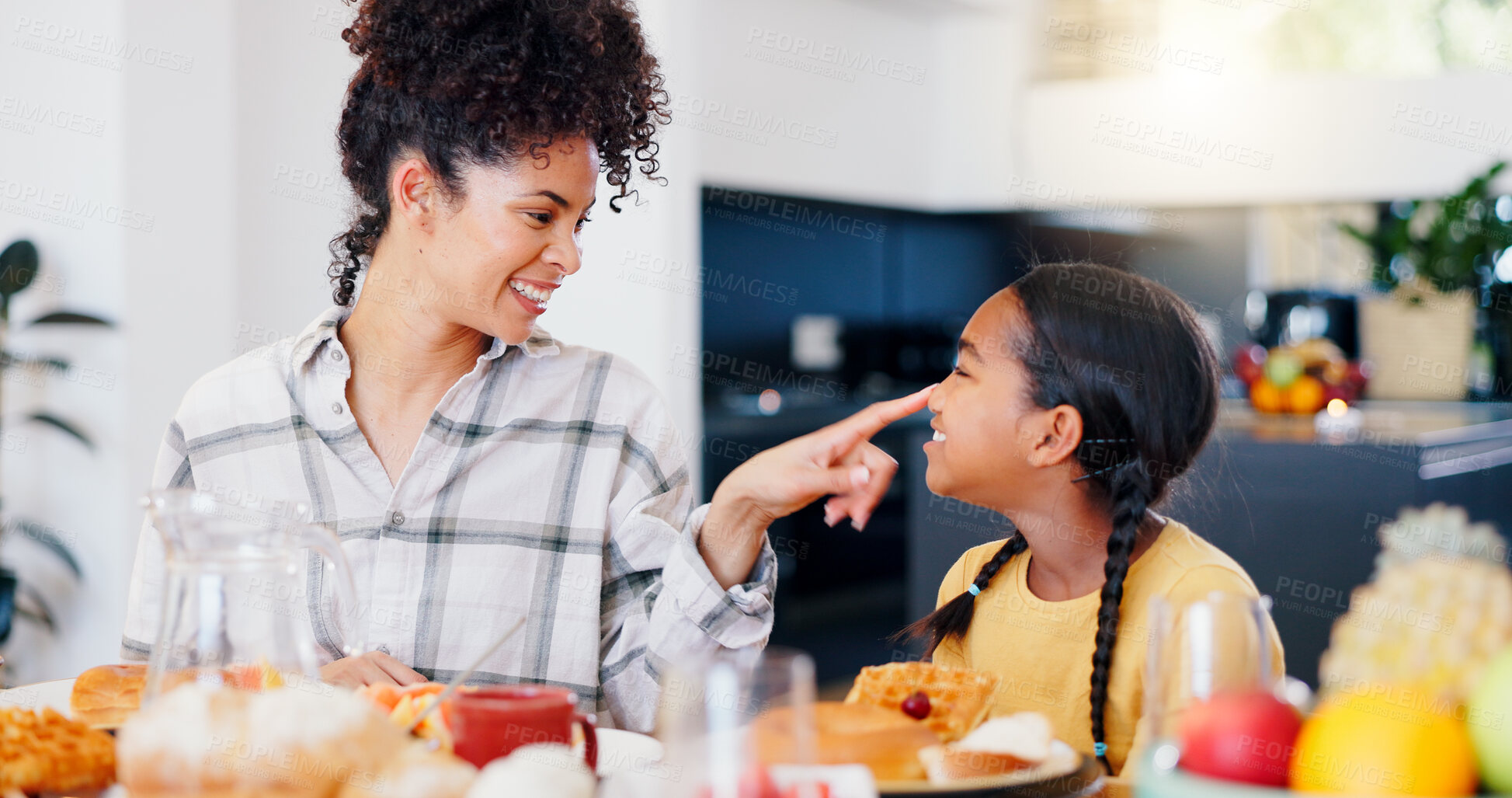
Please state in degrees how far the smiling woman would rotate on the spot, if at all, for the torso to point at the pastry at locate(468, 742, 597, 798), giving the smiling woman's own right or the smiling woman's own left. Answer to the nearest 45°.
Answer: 0° — they already face it

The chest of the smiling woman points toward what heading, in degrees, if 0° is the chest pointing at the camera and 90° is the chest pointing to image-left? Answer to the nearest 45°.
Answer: approximately 0°

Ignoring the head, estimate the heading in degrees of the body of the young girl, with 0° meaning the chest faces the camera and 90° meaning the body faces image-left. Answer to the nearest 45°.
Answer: approximately 45°

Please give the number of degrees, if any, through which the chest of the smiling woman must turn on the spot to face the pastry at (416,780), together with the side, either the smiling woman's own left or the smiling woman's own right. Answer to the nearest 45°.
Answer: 0° — they already face it

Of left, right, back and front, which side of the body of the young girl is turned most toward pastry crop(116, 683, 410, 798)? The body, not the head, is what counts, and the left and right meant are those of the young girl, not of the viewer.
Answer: front

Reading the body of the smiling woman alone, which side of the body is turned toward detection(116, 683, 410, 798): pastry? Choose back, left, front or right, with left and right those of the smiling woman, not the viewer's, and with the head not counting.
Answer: front

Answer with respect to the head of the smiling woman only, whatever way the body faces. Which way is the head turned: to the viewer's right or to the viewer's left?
to the viewer's right

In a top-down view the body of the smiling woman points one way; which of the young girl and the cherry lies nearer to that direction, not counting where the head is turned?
the cherry

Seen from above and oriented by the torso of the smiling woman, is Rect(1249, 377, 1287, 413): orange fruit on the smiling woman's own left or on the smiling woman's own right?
on the smiling woman's own left

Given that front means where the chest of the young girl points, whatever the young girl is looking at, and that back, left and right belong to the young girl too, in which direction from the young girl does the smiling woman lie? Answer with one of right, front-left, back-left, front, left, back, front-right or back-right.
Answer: front-right

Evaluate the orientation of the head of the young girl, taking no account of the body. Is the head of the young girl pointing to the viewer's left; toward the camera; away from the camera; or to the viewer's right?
to the viewer's left

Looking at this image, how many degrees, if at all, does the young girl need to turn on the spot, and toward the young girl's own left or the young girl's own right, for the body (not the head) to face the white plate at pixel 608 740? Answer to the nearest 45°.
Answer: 0° — they already face it
